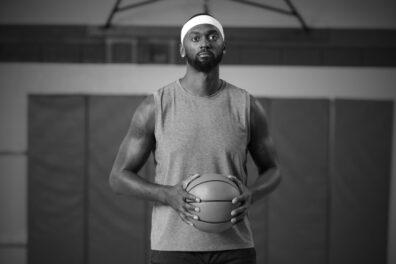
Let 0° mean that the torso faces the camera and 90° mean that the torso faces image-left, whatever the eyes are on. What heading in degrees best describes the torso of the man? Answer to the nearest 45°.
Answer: approximately 0°
